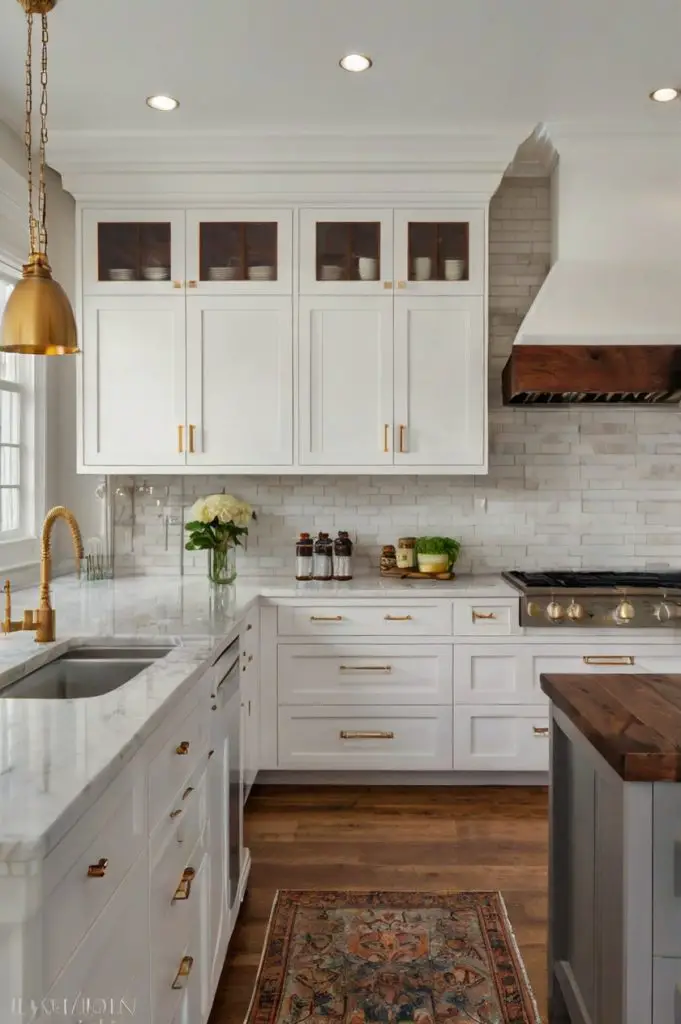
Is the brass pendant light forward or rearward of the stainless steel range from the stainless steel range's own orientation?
forward

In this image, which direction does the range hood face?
toward the camera

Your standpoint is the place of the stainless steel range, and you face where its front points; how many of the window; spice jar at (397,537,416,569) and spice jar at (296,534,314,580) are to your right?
3

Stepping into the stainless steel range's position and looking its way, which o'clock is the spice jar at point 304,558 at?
The spice jar is roughly at 3 o'clock from the stainless steel range.

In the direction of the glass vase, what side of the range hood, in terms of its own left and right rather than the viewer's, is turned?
right

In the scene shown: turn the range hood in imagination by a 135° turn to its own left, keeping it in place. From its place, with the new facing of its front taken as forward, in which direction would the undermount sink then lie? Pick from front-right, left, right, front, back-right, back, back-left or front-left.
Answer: back

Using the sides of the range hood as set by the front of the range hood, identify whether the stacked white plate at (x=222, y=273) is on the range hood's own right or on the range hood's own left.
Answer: on the range hood's own right

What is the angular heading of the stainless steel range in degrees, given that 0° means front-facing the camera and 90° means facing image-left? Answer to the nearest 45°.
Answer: approximately 0°

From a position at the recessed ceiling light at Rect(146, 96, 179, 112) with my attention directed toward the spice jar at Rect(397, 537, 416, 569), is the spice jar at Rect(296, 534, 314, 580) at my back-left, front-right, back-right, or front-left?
front-left

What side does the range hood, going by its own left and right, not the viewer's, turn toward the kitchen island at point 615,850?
front

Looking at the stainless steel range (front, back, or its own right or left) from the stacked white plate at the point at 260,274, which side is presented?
right

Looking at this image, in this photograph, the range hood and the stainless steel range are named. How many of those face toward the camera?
2
